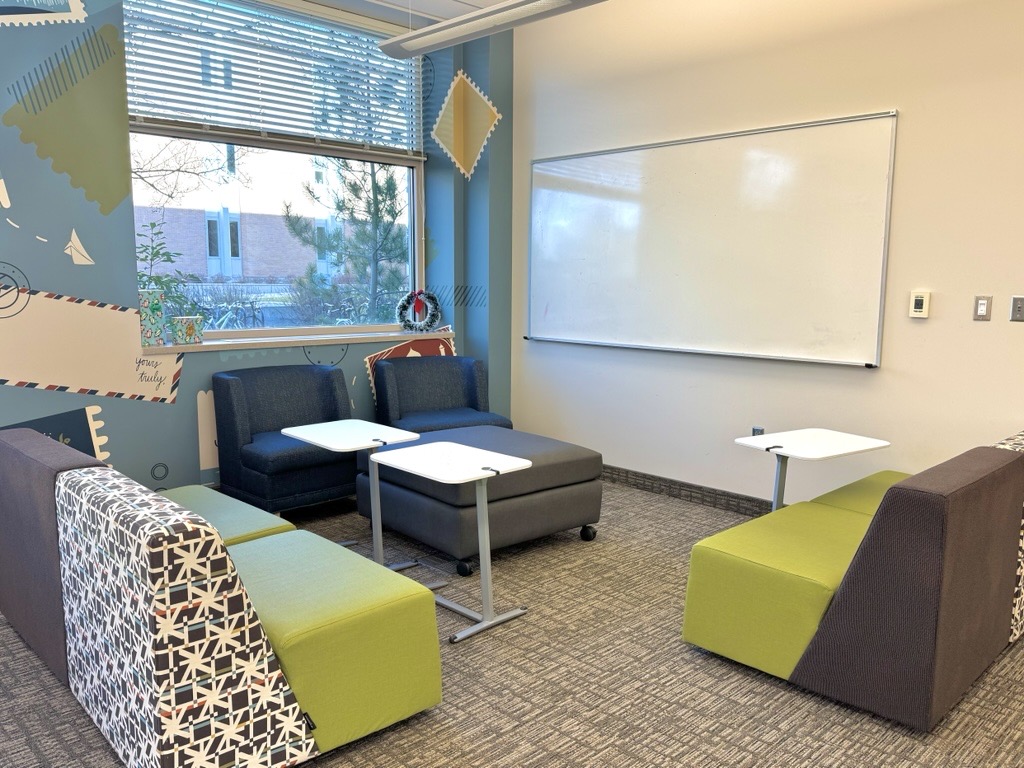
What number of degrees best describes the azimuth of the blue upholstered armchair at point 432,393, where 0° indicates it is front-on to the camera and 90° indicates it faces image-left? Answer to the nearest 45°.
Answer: approximately 315°

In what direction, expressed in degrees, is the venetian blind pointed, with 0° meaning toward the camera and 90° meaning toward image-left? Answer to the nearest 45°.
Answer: approximately 315°

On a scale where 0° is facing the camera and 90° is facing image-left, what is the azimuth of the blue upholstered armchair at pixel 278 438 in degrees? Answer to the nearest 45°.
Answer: approximately 315°

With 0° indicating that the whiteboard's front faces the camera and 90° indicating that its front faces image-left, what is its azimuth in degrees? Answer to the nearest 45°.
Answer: approximately 45°

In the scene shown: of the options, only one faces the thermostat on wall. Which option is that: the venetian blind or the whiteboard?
the venetian blind

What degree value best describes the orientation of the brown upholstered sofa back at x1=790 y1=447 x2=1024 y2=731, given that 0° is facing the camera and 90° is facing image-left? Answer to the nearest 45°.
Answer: approximately 135°

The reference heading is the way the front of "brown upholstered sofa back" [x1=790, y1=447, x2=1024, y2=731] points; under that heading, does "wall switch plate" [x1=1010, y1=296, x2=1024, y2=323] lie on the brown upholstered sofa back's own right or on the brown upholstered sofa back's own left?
on the brown upholstered sofa back's own right
